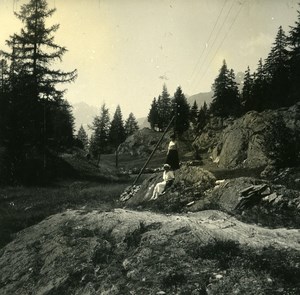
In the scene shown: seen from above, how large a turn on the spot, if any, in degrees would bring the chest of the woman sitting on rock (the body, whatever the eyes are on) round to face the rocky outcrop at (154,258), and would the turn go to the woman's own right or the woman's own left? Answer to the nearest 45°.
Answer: approximately 45° to the woman's own left

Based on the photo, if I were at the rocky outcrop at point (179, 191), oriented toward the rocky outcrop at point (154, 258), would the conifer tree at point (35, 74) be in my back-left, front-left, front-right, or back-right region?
back-right

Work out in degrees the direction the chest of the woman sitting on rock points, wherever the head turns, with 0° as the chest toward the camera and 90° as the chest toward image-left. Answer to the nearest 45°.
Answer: approximately 45°

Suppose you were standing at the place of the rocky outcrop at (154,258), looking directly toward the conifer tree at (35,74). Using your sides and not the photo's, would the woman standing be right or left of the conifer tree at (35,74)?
right

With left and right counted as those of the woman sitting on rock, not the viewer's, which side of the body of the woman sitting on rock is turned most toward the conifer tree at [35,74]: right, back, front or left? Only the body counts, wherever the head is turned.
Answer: right

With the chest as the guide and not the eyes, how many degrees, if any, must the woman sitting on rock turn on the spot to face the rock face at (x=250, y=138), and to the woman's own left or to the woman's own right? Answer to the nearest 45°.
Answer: approximately 180°

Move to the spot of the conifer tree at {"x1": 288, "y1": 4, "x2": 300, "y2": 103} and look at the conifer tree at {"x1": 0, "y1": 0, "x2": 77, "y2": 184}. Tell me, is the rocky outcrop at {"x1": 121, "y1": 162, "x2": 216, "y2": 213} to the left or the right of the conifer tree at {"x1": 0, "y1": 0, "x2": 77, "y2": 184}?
left
